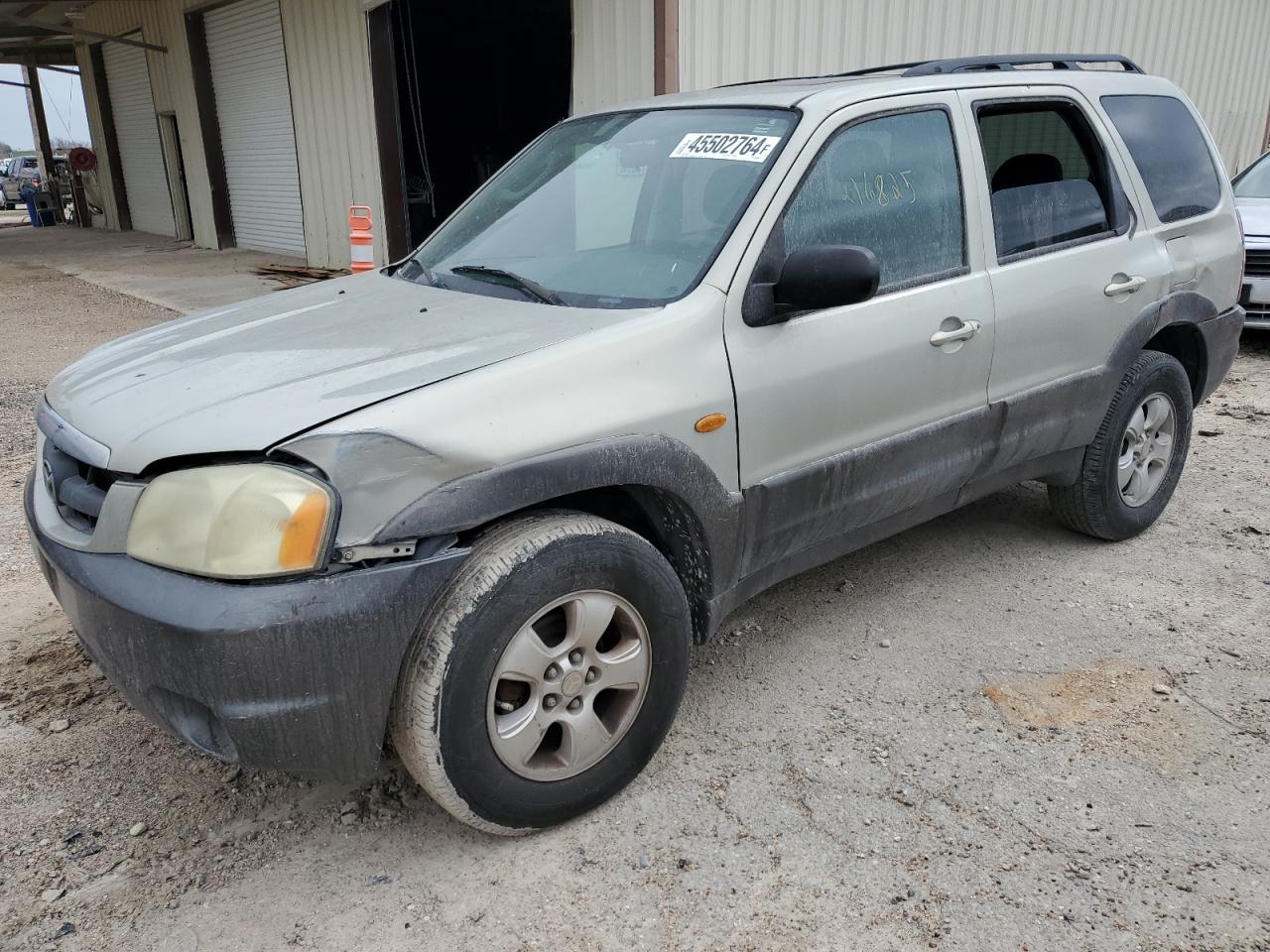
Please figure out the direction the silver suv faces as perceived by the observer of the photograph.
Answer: facing the viewer and to the left of the viewer

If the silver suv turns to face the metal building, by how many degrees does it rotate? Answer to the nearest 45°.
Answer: approximately 135° to its right

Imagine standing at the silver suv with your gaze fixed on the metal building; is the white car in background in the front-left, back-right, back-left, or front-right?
front-right

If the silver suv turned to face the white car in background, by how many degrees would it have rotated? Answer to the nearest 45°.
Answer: approximately 180°
